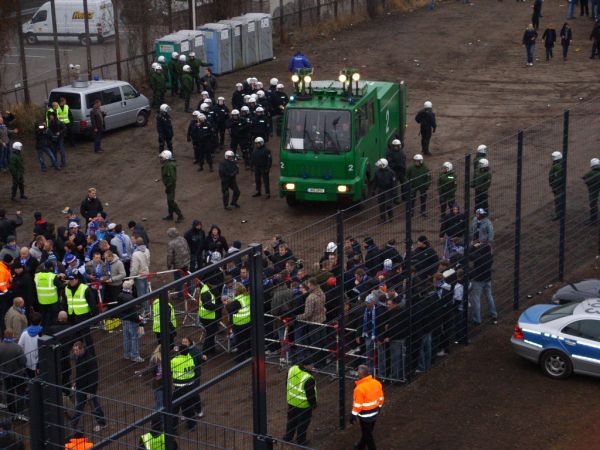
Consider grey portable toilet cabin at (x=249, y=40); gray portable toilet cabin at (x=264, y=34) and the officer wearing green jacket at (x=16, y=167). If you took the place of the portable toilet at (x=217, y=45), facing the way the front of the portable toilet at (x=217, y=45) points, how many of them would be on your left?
2

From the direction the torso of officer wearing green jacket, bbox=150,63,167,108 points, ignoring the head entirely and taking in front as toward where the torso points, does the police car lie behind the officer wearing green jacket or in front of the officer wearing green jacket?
in front

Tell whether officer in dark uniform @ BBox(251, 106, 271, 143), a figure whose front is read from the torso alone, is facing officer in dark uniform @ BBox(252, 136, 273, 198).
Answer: yes

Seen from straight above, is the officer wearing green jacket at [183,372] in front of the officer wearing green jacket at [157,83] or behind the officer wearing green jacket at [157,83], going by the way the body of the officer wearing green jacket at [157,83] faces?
in front

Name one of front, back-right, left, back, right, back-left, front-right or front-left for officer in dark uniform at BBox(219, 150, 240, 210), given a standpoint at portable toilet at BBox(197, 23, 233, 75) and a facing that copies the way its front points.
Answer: front-right

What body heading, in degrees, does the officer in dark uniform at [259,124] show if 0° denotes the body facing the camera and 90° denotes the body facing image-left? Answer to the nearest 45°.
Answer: approximately 0°

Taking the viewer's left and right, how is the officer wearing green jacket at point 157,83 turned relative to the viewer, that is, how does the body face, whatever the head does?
facing the viewer and to the right of the viewer

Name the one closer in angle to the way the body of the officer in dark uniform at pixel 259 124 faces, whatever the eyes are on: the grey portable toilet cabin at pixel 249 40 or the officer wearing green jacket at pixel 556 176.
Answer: the officer wearing green jacket

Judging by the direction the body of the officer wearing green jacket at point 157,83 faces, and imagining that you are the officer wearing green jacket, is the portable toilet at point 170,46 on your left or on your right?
on your left

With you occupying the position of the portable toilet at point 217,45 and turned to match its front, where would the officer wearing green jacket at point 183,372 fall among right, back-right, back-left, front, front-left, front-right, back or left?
front-right

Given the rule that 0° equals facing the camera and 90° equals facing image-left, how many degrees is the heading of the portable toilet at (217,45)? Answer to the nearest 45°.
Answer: approximately 315°

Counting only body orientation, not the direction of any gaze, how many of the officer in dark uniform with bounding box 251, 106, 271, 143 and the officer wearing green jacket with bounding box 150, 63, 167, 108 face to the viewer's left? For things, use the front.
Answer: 0

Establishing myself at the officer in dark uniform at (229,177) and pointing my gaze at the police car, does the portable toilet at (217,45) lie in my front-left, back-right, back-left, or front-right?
back-left
